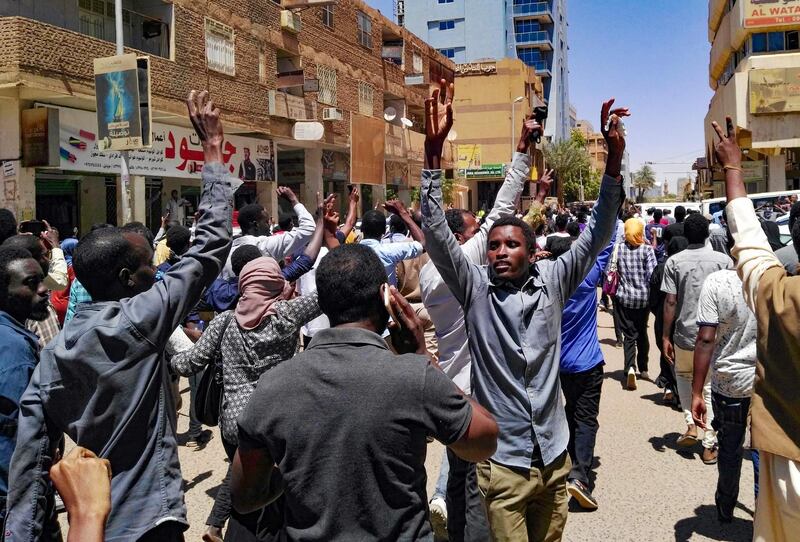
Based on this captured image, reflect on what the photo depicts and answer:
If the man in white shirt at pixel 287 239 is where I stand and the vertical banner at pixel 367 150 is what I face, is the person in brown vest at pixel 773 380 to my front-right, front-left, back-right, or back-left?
back-right

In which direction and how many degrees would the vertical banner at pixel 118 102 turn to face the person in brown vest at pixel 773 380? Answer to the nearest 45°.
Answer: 0° — it already faces them

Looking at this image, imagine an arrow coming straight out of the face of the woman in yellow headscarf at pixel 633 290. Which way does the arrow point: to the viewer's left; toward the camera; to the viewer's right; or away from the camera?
away from the camera

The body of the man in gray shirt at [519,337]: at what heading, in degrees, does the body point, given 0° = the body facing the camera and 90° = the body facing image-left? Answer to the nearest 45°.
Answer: approximately 0°

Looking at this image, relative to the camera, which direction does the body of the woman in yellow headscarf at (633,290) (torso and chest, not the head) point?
away from the camera

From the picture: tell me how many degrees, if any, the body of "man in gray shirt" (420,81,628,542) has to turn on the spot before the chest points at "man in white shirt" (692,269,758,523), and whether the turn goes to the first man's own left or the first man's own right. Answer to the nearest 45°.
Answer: approximately 135° to the first man's own left

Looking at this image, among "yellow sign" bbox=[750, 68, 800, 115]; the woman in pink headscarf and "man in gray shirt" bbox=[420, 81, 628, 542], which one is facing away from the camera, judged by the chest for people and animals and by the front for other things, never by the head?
the woman in pink headscarf

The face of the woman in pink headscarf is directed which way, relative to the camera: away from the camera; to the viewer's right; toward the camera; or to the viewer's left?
away from the camera

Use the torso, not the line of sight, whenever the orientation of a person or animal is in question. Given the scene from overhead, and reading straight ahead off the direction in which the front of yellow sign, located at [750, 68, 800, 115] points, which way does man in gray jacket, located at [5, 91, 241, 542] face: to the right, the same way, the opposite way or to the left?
the opposite way

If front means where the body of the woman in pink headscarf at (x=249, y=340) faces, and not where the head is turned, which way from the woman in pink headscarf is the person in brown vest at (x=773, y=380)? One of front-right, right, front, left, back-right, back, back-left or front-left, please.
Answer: back-right

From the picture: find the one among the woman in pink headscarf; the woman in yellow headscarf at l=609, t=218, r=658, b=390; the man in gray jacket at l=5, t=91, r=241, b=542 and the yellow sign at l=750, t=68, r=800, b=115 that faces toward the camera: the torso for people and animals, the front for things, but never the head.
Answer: the yellow sign

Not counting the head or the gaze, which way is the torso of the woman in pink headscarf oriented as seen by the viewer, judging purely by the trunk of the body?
away from the camera
